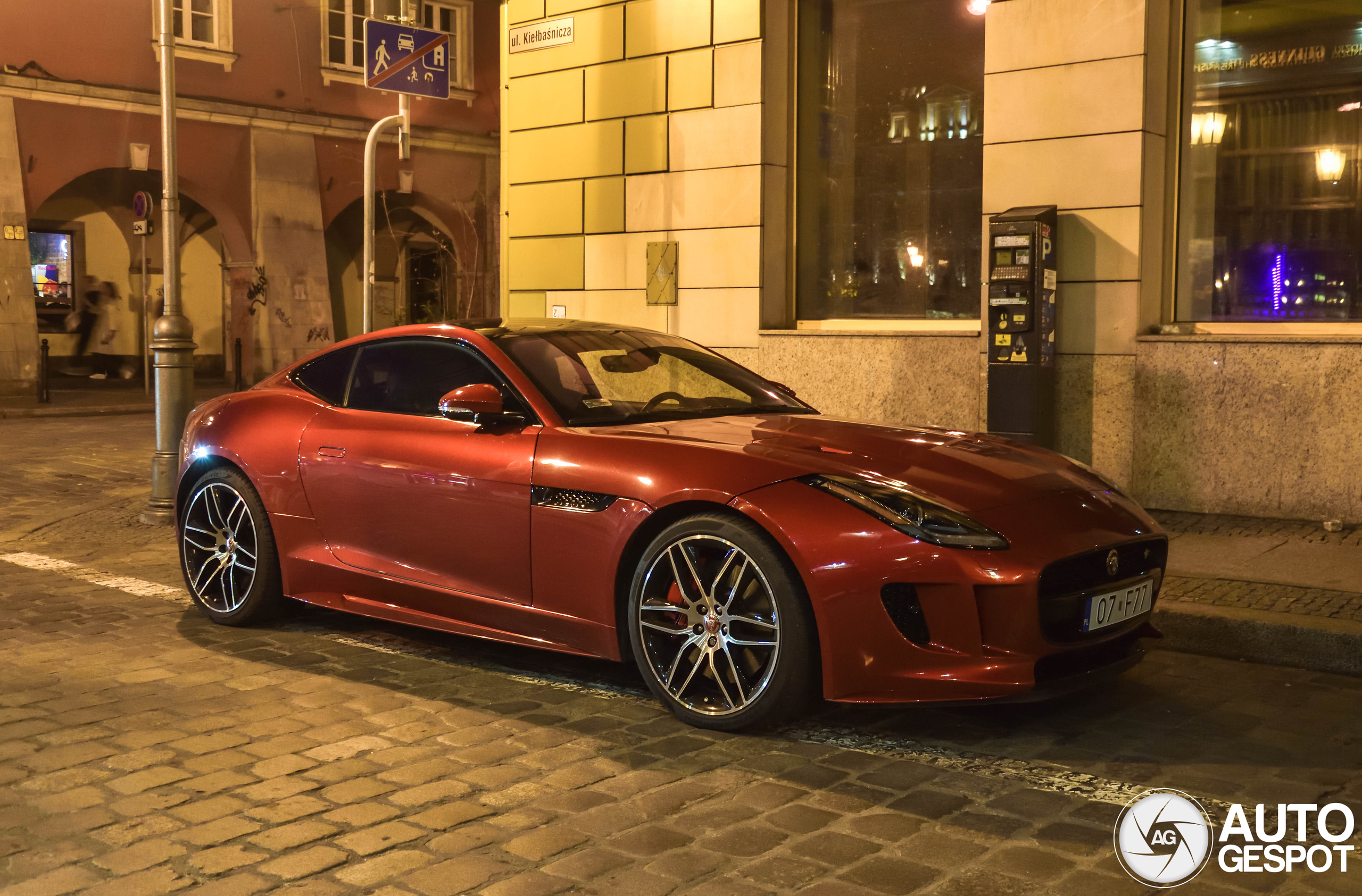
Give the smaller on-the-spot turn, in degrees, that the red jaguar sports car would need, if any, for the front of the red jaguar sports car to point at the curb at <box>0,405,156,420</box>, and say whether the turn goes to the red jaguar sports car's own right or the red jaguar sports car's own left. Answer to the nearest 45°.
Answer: approximately 180°

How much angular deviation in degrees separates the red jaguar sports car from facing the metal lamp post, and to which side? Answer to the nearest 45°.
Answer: approximately 180°

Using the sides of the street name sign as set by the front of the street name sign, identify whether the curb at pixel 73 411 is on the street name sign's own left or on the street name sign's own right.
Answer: on the street name sign's own right

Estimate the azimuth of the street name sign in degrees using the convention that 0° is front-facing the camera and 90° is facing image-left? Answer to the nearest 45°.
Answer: approximately 45°

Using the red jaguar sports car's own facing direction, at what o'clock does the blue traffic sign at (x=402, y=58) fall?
The blue traffic sign is roughly at 7 o'clock from the red jaguar sports car.

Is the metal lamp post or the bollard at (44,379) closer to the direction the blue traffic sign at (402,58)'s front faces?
the metal lamp post

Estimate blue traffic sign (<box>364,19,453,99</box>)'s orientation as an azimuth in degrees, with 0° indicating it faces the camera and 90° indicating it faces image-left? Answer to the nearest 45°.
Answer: approximately 315°

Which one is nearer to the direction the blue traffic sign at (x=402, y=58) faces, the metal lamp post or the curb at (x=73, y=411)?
the metal lamp post

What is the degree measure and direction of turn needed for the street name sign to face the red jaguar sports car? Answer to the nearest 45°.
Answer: approximately 45° to its left

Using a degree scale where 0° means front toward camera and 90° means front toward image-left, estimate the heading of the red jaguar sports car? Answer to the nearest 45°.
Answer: approximately 315°
